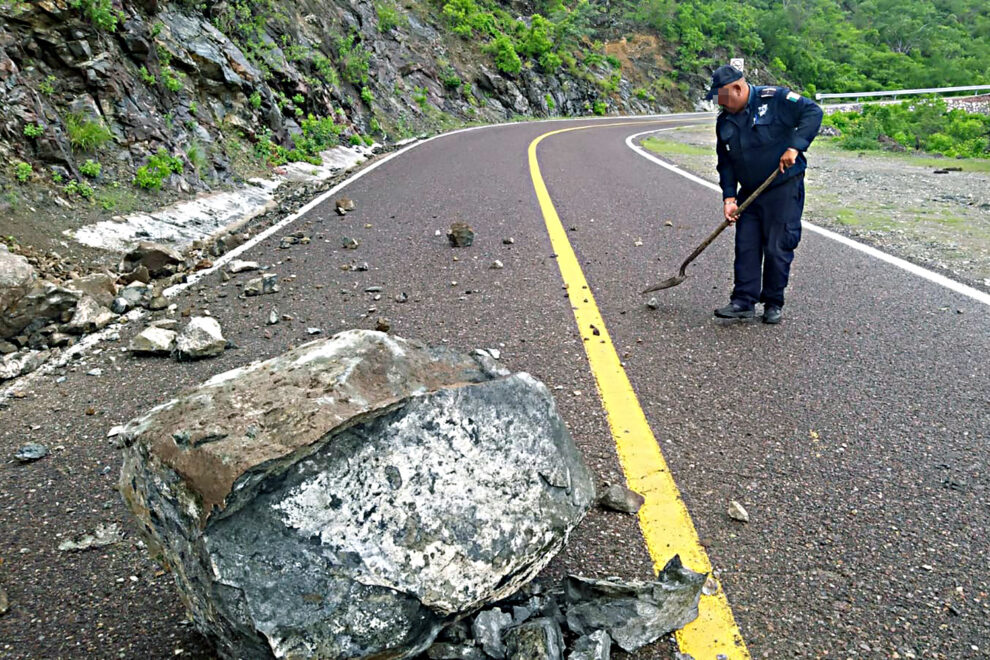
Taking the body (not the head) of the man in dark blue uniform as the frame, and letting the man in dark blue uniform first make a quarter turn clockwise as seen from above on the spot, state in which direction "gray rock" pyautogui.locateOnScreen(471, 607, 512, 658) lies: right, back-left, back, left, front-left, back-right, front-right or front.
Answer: back-left

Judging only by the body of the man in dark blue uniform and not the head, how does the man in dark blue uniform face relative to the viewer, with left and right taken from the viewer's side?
facing the viewer and to the left of the viewer

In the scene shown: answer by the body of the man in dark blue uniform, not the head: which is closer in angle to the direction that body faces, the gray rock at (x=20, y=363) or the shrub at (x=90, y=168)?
the gray rock

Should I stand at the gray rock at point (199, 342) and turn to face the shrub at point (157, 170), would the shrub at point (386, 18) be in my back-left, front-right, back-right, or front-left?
front-right

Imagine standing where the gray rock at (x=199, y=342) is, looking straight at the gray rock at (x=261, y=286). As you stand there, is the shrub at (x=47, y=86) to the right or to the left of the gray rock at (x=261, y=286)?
left

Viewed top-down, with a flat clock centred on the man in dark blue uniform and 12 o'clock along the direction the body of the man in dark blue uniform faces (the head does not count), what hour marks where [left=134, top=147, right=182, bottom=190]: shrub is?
The shrub is roughly at 2 o'clock from the man in dark blue uniform.

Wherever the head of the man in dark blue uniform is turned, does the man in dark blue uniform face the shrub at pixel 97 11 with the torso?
no

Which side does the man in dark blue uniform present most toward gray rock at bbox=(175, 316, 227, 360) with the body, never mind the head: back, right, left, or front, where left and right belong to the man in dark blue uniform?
front

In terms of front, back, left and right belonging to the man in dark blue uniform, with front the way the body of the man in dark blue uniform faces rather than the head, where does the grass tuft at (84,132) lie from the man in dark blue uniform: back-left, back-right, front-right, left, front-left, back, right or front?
front-right

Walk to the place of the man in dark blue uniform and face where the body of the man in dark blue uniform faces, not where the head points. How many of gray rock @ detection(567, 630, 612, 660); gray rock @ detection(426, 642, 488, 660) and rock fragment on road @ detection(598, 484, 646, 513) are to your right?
0

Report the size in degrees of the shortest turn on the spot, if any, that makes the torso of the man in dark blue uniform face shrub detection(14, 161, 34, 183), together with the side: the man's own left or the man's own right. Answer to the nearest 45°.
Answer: approximately 45° to the man's own right

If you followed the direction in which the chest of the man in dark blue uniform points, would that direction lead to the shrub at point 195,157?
no

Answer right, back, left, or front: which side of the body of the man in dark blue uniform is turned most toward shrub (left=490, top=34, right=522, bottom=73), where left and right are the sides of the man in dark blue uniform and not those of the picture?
right

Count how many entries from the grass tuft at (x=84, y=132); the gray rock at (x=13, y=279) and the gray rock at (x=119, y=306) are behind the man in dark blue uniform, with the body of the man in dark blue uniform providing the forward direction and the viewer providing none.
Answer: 0

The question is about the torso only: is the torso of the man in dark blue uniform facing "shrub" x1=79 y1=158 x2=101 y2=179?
no

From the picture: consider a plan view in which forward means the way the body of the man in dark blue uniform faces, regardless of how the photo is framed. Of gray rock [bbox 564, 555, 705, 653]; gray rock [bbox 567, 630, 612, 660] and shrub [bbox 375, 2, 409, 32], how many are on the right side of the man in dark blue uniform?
1
